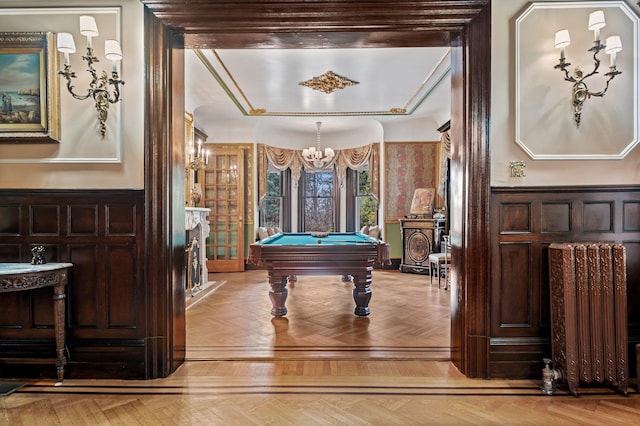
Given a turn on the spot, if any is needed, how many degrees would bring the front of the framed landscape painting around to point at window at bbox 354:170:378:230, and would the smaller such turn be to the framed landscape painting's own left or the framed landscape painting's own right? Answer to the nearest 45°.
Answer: approximately 135° to the framed landscape painting's own left

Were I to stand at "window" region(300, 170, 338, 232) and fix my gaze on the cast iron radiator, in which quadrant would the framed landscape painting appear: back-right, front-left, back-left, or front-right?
front-right

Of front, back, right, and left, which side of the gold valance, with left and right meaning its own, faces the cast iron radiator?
front

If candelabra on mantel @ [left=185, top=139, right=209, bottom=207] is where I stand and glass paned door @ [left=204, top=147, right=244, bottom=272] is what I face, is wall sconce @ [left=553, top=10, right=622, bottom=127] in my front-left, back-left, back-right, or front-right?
back-right

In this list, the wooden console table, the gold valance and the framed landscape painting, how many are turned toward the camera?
3

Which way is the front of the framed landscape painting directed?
toward the camera

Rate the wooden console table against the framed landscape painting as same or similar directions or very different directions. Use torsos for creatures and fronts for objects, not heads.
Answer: same or similar directions

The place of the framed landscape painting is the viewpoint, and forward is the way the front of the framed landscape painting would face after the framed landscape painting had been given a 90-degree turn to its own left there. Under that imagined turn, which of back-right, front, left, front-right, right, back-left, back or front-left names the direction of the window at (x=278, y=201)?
front-left

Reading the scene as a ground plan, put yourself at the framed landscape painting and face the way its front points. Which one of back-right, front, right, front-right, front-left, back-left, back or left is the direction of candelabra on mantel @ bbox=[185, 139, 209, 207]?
back-left

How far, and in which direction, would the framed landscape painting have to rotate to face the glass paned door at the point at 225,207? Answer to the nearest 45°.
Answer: approximately 135° to its left

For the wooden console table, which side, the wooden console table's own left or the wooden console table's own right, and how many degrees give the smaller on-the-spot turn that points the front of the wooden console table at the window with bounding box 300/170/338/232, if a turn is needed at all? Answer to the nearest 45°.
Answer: approximately 135° to the wooden console table's own left

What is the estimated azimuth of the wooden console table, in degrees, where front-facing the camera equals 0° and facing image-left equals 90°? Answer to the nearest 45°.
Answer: approximately 0°

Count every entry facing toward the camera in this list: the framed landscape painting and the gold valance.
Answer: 2

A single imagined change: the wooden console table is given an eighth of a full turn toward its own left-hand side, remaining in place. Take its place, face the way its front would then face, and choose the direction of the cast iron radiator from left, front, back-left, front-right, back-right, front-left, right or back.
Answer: front
